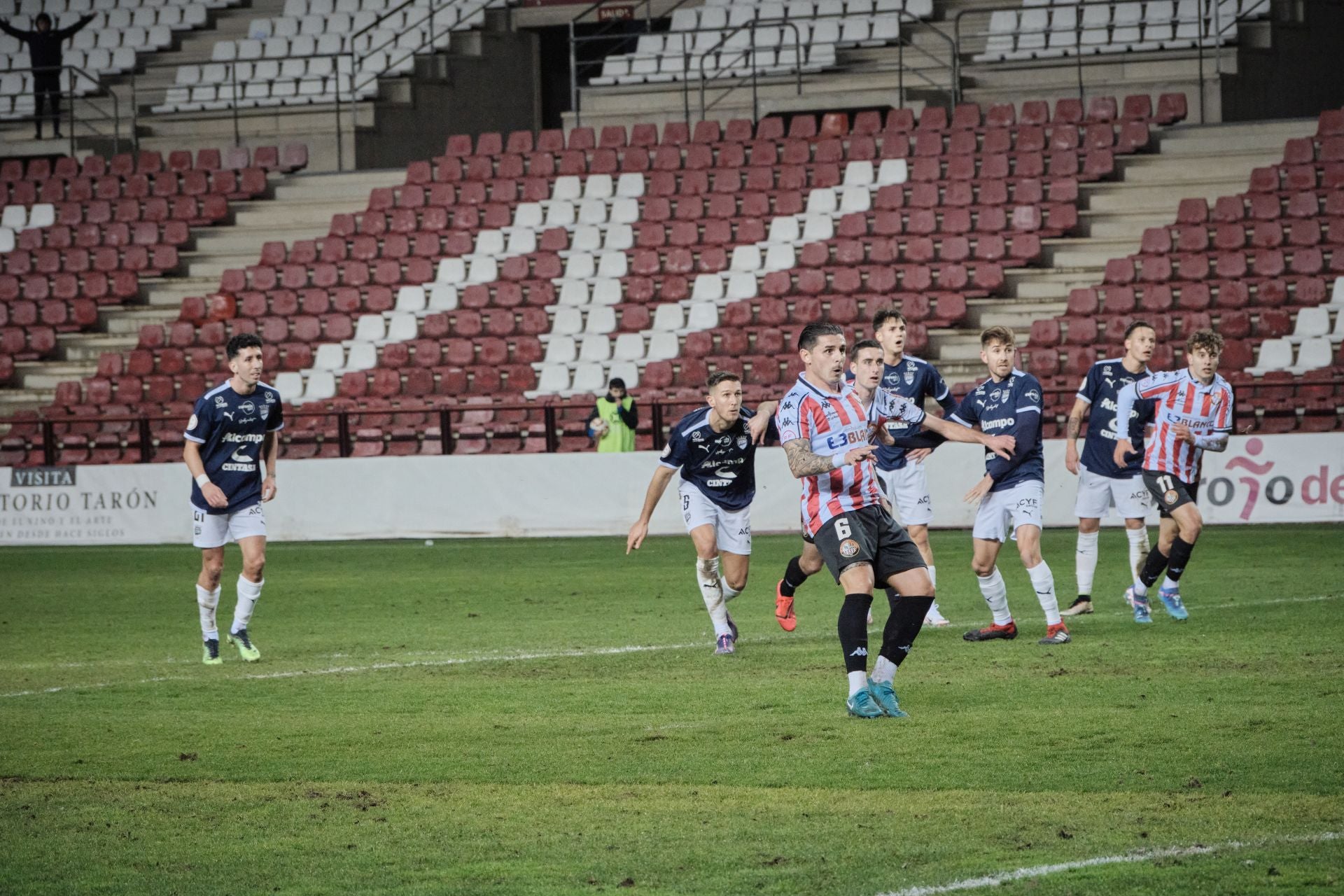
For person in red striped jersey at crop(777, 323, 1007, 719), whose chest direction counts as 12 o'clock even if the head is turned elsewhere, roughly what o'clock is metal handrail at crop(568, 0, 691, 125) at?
The metal handrail is roughly at 7 o'clock from the person in red striped jersey.

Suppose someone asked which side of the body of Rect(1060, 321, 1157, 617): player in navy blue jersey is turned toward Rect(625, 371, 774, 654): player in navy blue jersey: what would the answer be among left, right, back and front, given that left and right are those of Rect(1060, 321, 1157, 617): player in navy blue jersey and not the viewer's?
right

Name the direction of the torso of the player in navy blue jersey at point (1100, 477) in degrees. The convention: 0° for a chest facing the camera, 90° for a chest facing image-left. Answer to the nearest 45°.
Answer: approximately 315°

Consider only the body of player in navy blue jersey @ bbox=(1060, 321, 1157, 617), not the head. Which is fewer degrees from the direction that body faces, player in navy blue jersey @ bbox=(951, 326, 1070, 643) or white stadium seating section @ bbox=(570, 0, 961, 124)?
the player in navy blue jersey

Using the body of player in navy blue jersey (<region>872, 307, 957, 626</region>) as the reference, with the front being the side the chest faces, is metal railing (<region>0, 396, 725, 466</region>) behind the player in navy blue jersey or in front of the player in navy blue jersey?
behind

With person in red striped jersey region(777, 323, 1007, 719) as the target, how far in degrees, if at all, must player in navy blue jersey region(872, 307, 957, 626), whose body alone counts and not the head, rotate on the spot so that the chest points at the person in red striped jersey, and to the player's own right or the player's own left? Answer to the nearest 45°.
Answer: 0° — they already face them

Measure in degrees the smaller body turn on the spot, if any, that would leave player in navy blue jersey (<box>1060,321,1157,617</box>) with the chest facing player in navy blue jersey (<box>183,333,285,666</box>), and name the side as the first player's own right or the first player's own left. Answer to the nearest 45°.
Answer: approximately 90° to the first player's own right

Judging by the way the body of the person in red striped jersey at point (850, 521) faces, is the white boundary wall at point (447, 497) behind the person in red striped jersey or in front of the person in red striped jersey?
behind

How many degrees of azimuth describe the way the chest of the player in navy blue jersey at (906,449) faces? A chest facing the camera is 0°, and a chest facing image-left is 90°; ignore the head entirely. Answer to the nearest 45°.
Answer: approximately 0°

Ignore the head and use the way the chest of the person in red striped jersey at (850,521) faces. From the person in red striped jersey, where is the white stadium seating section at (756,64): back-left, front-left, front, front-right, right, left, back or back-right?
back-left

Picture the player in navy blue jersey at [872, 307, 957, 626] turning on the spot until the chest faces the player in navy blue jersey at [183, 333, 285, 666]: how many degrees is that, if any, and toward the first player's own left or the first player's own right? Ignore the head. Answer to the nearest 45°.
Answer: approximately 90° to the first player's own right

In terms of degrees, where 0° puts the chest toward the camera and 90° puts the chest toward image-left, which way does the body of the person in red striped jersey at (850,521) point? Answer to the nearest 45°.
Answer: approximately 315°
